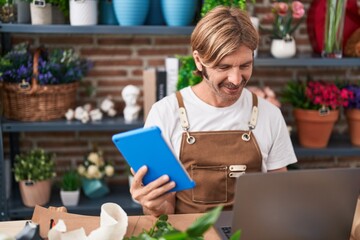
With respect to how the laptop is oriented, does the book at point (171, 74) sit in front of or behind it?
in front

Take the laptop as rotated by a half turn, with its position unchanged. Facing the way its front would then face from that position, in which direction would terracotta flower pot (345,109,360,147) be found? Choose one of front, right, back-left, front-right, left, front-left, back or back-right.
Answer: back-left

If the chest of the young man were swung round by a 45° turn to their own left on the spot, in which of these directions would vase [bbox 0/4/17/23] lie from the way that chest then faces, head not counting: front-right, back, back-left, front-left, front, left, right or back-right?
back

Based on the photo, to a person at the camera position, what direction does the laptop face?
facing away from the viewer and to the left of the viewer

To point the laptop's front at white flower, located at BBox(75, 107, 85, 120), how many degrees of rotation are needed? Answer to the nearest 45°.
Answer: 0° — it already faces it

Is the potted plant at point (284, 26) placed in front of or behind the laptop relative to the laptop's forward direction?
in front

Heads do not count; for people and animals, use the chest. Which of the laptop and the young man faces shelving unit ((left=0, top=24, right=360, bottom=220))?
the laptop

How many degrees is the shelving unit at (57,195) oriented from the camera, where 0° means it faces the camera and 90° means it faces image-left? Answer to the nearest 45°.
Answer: approximately 0°

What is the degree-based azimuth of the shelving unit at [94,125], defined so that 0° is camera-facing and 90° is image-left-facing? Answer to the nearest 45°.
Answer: approximately 0°

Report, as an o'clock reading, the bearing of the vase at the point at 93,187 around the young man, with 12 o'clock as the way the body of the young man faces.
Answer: The vase is roughly at 5 o'clock from the young man.

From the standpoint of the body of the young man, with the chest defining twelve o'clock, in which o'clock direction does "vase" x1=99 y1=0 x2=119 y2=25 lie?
The vase is roughly at 5 o'clock from the young man.
